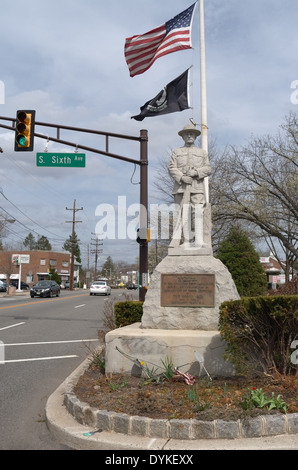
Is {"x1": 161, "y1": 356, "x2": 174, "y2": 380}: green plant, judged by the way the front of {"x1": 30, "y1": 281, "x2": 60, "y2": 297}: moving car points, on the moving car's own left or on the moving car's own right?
on the moving car's own left

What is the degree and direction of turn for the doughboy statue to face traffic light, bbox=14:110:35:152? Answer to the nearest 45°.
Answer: approximately 135° to its right

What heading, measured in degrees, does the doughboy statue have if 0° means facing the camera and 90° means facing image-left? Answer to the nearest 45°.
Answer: approximately 0°

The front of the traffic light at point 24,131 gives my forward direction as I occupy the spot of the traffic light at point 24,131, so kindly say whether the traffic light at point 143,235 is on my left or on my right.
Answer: on my left

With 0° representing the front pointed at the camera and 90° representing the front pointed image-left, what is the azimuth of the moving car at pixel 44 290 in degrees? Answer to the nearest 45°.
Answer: approximately 45°

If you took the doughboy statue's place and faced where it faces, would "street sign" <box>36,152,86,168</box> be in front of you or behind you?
behind

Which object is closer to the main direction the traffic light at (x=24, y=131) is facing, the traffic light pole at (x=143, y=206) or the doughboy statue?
the doughboy statue

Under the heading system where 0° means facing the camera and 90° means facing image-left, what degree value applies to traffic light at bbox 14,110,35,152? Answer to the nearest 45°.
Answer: approximately 45°

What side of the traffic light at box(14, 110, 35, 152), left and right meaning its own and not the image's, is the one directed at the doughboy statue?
left

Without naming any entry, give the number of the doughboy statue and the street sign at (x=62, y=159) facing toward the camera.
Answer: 2
